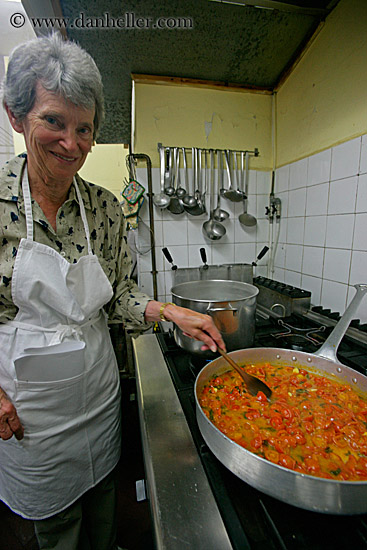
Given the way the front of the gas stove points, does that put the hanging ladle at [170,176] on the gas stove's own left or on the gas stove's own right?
on the gas stove's own right

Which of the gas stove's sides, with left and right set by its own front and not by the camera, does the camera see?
left

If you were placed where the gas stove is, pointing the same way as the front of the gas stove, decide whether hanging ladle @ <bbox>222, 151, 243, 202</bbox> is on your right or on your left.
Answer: on your right

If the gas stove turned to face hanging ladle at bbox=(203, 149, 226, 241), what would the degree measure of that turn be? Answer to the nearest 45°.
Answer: approximately 90° to its right

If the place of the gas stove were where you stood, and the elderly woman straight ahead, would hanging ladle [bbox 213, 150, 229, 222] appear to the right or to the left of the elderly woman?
right

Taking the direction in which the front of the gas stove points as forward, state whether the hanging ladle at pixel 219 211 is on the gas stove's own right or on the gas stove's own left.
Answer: on the gas stove's own right

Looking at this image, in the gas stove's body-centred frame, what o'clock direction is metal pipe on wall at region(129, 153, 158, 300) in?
The metal pipe on wall is roughly at 2 o'clock from the gas stove.

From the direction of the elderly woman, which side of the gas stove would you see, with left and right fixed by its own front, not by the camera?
front
